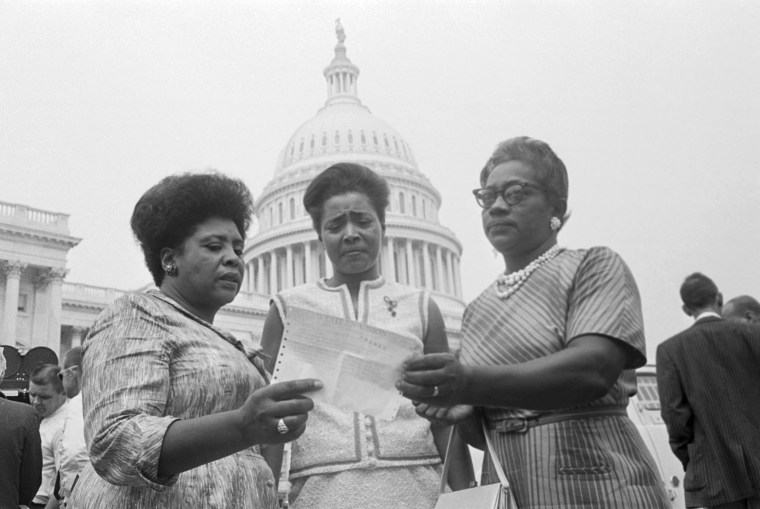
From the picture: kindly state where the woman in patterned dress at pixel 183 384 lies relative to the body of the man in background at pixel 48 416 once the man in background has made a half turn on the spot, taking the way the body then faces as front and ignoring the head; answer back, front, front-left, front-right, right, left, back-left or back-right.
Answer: back-right

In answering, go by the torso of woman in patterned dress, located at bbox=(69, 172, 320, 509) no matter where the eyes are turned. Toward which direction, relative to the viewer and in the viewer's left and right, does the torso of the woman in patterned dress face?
facing the viewer and to the right of the viewer

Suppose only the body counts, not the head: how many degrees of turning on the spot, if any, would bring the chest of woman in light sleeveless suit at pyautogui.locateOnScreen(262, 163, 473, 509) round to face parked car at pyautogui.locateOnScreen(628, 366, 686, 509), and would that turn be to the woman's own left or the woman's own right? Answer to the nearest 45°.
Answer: approximately 135° to the woman's own left

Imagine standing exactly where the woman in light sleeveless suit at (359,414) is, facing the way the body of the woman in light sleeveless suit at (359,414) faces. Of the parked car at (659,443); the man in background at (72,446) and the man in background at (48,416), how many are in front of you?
0

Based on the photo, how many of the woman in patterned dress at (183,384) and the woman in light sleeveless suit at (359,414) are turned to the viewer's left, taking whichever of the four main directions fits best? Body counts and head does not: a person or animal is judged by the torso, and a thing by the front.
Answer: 0

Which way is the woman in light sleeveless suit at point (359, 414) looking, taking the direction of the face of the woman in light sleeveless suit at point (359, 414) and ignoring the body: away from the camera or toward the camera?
toward the camera

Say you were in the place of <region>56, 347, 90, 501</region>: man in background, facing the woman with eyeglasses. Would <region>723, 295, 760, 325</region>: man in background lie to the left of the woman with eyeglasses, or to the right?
left

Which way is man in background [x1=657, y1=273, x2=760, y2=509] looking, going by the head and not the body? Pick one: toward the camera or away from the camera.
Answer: away from the camera

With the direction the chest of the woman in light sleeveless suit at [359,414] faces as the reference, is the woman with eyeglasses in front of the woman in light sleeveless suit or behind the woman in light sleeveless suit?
in front

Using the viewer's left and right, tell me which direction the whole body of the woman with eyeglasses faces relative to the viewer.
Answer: facing the viewer and to the left of the viewer

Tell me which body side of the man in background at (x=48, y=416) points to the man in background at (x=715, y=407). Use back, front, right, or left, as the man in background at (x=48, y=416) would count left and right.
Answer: left

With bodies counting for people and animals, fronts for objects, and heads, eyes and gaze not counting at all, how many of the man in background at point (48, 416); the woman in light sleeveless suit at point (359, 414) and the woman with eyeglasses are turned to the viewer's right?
0

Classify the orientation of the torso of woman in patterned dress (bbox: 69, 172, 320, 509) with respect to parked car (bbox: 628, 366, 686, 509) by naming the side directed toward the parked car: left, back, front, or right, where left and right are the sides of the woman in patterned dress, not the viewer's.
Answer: left

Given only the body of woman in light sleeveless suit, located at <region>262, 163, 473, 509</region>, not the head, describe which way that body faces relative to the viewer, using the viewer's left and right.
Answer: facing the viewer

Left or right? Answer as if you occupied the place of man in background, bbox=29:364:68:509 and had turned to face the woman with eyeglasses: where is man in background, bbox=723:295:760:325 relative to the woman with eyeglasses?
left
